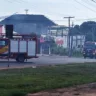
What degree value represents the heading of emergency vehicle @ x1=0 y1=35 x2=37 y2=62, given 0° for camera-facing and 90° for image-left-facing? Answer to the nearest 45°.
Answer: approximately 90°
